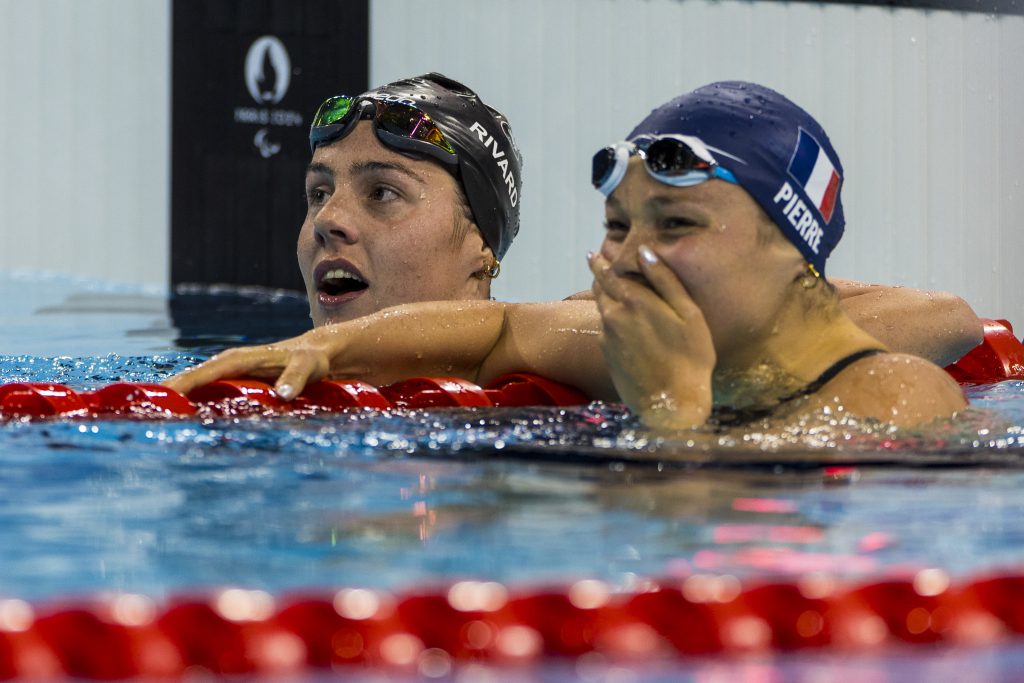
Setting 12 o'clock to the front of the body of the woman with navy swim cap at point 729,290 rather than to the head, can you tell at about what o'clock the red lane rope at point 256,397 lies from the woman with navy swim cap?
The red lane rope is roughly at 2 o'clock from the woman with navy swim cap.

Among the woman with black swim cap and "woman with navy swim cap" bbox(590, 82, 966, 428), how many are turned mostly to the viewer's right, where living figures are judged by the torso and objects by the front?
0

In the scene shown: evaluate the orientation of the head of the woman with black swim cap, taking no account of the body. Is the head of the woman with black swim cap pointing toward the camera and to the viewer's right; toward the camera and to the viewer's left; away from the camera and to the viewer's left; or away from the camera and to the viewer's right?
toward the camera and to the viewer's left

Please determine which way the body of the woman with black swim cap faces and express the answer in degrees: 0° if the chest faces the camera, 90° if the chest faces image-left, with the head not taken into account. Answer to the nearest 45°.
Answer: approximately 45°

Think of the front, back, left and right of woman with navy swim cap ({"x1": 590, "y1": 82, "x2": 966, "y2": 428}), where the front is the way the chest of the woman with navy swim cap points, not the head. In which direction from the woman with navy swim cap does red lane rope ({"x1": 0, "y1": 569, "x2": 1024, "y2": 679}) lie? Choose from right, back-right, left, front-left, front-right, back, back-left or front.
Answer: front-left

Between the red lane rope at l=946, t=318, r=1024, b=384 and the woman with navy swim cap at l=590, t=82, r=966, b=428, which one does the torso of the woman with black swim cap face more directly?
the woman with navy swim cap

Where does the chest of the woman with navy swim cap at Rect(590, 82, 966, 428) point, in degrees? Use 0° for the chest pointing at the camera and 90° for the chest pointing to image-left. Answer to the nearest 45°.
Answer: approximately 45°

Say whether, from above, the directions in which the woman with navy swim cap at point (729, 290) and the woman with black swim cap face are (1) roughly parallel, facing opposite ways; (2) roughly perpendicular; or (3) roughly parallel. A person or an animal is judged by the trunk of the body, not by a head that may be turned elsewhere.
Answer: roughly parallel

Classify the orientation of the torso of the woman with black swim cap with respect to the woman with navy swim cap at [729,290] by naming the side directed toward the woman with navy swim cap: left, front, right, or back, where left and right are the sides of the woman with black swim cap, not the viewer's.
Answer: left

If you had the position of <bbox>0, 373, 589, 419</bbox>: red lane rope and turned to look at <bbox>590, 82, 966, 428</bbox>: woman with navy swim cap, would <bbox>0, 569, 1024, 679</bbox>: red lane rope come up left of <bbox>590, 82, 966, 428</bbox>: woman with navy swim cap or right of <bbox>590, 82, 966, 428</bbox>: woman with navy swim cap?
right

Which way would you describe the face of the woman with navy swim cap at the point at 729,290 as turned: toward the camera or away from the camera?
toward the camera
